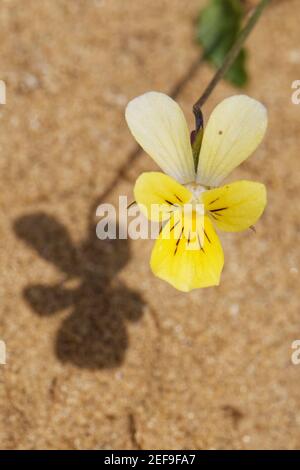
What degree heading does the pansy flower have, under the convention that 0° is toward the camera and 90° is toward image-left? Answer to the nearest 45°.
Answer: approximately 0°
